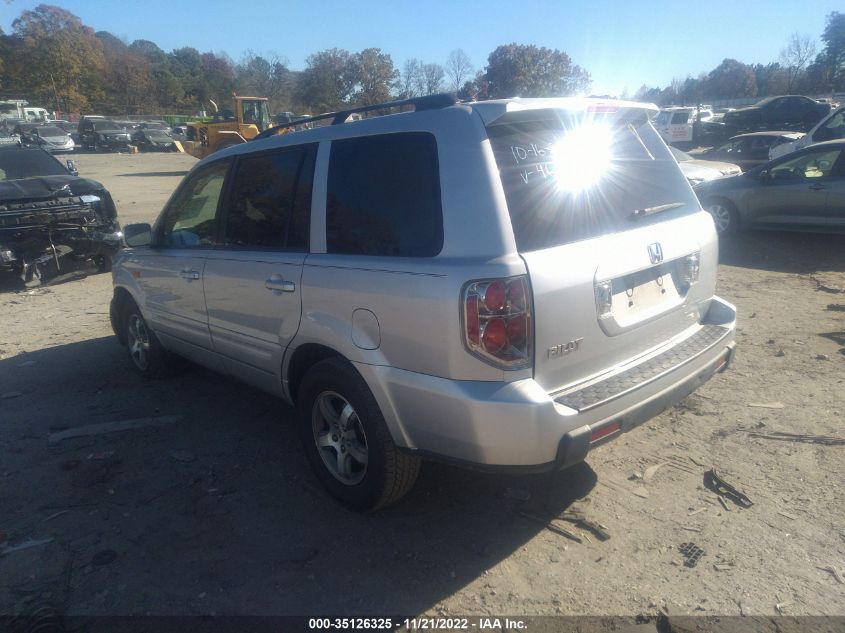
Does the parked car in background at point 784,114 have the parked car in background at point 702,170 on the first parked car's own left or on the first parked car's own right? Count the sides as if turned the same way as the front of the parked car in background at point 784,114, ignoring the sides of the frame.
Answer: on the first parked car's own left

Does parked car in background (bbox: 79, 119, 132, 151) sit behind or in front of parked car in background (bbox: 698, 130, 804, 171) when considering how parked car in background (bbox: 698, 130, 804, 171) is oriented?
in front

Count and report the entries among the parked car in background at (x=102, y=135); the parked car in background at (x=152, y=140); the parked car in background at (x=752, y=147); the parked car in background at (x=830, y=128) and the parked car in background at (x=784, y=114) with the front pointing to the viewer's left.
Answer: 3

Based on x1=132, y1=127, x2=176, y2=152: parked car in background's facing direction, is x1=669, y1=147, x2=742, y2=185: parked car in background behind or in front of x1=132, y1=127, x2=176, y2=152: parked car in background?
in front

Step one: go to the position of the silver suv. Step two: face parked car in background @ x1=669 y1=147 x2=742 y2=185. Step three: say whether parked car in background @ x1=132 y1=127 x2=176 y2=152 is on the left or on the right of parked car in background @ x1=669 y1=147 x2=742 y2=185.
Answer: left

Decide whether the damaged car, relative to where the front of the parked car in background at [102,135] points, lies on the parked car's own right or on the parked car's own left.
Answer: on the parked car's own right

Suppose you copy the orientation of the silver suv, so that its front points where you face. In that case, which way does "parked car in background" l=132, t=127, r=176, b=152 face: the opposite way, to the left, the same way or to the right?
the opposite way

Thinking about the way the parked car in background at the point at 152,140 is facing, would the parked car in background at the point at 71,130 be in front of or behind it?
behind

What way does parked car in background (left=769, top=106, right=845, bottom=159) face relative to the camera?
to the viewer's left

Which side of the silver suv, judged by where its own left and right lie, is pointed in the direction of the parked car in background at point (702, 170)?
right

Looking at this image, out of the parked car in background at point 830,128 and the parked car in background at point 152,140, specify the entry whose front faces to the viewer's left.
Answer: the parked car in background at point 830,128

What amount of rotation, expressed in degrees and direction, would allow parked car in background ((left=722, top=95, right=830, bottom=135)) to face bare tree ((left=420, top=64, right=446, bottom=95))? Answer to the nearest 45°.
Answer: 0° — it already faces it

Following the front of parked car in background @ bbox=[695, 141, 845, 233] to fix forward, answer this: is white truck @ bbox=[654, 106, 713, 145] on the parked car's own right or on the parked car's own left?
on the parked car's own right

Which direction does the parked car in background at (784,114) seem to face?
to the viewer's left

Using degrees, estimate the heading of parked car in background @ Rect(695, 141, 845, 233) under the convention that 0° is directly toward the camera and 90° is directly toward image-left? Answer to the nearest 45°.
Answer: approximately 90°

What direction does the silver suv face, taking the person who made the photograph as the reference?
facing away from the viewer and to the left of the viewer
